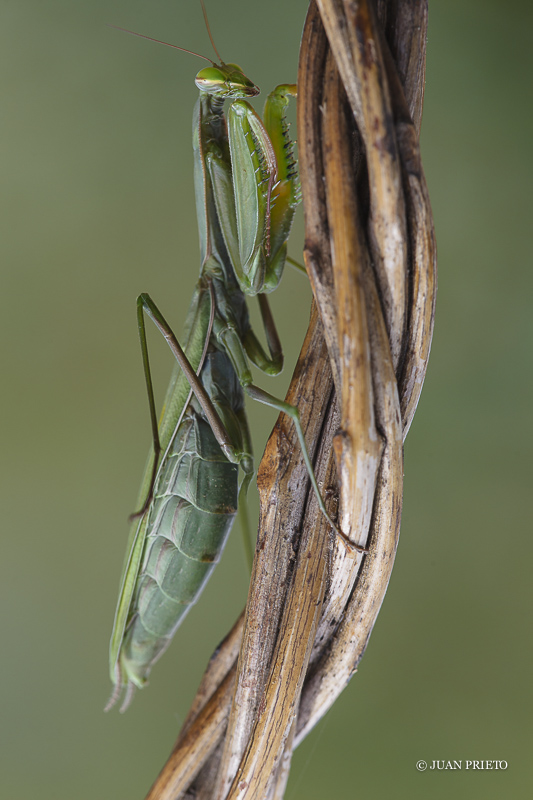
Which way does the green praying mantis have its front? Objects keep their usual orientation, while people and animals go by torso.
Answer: to the viewer's right
